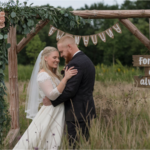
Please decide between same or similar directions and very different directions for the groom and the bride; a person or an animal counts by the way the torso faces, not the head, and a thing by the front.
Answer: very different directions

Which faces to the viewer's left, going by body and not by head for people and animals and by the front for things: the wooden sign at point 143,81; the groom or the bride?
the groom

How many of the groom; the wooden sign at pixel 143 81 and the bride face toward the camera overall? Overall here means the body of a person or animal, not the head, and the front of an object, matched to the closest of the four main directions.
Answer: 1

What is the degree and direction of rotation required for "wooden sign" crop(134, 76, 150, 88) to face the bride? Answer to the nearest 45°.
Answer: approximately 45° to its right

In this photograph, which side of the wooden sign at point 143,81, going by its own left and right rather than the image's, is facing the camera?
front

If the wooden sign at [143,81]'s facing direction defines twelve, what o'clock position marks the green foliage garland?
The green foliage garland is roughly at 2 o'clock from the wooden sign.

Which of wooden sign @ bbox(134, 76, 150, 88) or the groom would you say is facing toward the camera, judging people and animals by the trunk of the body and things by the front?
the wooden sign

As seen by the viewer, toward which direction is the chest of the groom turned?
to the viewer's left

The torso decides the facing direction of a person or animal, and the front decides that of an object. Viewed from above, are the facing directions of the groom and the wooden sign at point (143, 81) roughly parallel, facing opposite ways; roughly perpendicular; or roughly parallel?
roughly perpendicular

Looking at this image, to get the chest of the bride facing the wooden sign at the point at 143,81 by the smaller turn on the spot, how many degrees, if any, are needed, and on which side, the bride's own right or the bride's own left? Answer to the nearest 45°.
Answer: approximately 45° to the bride's own left

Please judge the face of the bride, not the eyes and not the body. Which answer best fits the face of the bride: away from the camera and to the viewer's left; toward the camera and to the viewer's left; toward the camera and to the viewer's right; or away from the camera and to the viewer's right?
toward the camera and to the viewer's right

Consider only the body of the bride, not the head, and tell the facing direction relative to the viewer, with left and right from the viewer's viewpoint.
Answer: facing to the right of the viewer

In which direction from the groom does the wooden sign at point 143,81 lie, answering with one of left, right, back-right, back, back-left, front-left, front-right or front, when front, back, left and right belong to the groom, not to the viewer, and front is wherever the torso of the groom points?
back-right
